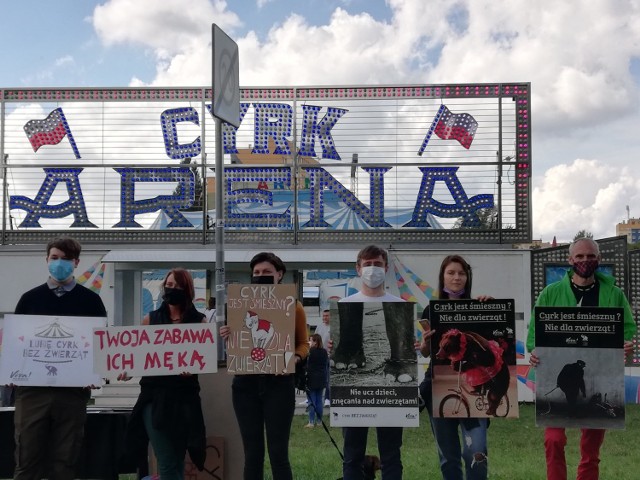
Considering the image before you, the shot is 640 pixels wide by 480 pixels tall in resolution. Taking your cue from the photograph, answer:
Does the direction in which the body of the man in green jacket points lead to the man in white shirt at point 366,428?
no

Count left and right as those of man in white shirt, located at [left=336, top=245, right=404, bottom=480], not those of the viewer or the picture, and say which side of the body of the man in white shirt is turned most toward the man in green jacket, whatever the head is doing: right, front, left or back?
left

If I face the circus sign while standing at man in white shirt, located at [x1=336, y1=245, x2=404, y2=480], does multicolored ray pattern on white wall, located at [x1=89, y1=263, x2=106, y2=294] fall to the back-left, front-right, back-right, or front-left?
front-left

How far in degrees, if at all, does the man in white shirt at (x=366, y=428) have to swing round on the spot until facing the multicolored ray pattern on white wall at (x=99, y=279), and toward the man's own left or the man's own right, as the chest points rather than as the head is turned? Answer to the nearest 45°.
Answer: approximately 135° to the man's own right

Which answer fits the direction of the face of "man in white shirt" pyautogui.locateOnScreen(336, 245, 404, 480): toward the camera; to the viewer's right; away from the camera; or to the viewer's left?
toward the camera

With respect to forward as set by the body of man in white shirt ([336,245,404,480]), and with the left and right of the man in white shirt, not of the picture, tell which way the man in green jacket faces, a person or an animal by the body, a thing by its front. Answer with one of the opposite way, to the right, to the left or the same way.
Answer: the same way

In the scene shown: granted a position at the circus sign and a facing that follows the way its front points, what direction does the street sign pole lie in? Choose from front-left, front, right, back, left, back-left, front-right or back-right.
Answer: front

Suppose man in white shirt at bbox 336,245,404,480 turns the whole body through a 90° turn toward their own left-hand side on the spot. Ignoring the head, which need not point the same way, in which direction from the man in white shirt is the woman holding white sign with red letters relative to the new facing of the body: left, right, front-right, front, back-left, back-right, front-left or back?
back

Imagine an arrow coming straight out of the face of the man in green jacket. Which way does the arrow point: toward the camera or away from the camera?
toward the camera

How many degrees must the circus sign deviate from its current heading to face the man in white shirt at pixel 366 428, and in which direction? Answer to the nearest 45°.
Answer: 0° — it already faces them

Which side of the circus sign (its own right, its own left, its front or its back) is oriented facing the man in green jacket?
front

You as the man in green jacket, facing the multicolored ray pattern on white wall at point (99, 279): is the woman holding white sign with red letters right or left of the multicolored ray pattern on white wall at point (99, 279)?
left

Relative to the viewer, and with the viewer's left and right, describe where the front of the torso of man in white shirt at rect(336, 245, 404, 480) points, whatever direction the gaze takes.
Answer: facing the viewer

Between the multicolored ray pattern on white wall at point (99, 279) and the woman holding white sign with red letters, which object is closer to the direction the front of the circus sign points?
the woman holding white sign with red letters

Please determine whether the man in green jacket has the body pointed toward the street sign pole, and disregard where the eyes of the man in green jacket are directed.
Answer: no

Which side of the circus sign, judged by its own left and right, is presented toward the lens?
front

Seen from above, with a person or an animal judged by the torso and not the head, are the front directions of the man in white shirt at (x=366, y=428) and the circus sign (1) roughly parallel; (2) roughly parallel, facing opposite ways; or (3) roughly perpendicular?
roughly parallel
